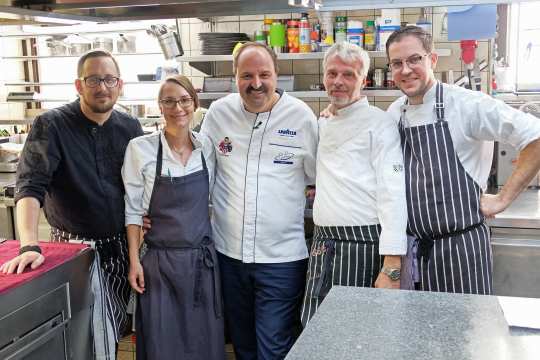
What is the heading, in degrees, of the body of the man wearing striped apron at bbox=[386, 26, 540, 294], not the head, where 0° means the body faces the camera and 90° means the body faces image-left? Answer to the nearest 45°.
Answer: approximately 45°

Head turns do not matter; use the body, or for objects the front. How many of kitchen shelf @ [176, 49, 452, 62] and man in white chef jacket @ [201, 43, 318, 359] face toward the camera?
2

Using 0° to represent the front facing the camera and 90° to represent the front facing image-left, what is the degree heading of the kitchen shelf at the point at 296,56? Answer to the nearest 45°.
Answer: approximately 0°

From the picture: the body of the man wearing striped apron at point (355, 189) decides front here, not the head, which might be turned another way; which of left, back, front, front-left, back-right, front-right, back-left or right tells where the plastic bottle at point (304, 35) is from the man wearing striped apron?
back-right

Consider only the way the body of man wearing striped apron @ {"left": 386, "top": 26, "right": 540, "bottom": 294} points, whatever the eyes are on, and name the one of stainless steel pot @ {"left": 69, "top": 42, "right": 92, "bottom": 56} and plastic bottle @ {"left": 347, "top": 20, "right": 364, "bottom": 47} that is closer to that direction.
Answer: the stainless steel pot

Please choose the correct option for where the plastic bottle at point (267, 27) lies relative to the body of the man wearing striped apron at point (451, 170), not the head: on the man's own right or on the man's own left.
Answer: on the man's own right

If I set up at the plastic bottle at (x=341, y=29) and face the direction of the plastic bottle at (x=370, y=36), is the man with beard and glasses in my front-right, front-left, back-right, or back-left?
back-right
